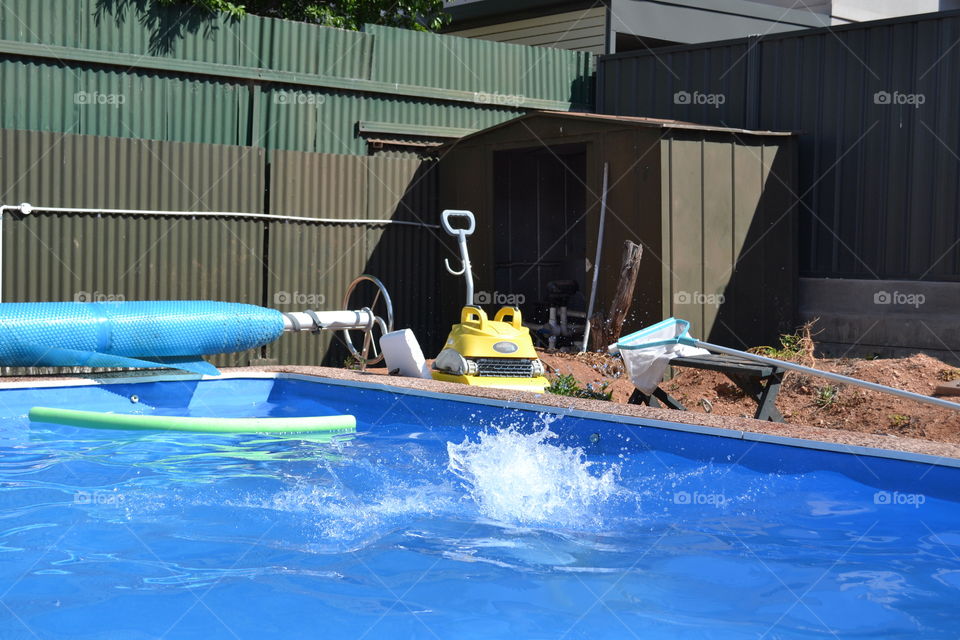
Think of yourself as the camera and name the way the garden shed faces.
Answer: facing the viewer and to the left of the viewer

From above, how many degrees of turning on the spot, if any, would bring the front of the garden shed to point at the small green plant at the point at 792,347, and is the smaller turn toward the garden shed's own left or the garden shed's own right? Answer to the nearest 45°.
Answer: approximately 90° to the garden shed's own left

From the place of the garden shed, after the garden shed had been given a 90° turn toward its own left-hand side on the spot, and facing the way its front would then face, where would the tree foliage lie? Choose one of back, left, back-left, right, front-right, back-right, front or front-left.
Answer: back

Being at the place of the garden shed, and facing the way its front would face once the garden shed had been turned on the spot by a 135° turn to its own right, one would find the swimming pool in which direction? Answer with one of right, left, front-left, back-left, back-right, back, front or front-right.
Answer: back

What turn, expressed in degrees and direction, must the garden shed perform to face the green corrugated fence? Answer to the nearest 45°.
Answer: approximately 45° to its right

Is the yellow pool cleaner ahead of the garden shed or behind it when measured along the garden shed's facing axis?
ahead

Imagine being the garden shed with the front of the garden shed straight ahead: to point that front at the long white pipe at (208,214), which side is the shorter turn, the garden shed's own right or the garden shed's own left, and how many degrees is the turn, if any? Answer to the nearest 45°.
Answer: approximately 45° to the garden shed's own right

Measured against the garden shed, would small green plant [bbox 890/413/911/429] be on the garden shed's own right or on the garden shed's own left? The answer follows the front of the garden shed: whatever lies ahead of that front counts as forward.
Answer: on the garden shed's own left

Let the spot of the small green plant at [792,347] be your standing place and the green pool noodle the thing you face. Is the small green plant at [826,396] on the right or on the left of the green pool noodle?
left

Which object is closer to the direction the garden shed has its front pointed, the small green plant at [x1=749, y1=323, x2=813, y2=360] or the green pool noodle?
the green pool noodle

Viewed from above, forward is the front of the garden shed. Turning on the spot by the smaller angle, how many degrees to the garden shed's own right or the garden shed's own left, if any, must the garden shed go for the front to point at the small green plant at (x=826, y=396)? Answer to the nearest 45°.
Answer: approximately 45° to the garden shed's own left

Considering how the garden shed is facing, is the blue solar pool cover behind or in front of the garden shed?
in front

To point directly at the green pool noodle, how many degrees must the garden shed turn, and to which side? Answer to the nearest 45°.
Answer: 0° — it already faces it
